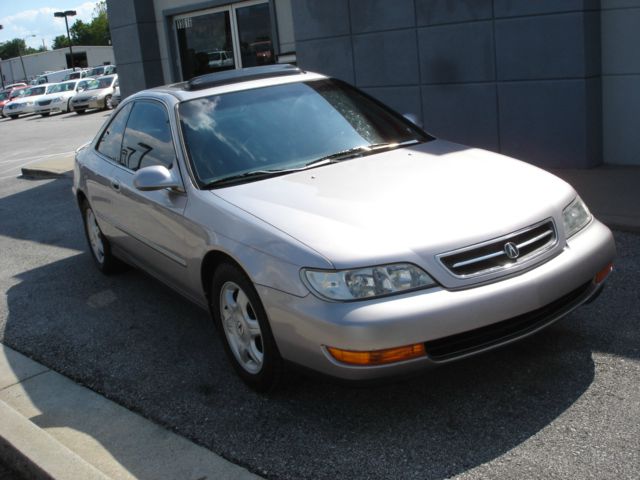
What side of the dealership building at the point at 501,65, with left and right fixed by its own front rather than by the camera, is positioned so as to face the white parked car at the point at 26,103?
right

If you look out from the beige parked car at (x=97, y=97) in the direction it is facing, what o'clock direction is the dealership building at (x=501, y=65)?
The dealership building is roughly at 10 o'clock from the beige parked car.

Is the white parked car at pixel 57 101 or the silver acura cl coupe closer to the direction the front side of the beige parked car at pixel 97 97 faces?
the silver acura cl coupe

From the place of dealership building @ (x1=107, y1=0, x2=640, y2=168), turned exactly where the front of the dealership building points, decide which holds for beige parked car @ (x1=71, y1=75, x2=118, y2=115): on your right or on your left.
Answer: on your right

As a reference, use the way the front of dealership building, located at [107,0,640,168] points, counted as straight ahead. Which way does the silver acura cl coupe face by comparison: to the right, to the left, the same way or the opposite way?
to the left

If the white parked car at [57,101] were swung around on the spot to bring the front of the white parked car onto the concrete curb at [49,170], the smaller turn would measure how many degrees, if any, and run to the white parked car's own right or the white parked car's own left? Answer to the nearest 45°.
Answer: approximately 45° to the white parked car's own left

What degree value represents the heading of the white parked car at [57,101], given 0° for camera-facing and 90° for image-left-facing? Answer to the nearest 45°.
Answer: approximately 45°

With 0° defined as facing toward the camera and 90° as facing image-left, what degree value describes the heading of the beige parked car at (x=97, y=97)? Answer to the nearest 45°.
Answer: approximately 45°

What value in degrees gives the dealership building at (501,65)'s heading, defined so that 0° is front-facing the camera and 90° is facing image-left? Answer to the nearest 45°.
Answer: approximately 45°

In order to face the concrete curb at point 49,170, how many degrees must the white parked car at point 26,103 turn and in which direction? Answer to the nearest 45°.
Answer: approximately 45° to its left

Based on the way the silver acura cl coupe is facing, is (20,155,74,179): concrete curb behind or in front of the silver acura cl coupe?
behind
